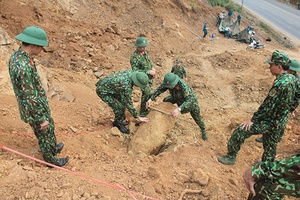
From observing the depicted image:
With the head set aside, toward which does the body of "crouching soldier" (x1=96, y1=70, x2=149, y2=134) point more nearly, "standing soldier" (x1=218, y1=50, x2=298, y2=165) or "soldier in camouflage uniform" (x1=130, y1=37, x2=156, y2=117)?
the standing soldier

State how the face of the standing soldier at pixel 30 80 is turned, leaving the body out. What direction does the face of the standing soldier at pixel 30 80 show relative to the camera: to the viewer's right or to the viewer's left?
to the viewer's right

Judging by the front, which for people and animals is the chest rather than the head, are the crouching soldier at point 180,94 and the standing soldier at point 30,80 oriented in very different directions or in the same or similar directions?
very different directions

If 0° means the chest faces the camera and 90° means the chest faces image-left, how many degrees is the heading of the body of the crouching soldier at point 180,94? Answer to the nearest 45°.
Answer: approximately 45°

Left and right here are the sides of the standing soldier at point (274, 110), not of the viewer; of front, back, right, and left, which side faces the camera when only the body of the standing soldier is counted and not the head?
left

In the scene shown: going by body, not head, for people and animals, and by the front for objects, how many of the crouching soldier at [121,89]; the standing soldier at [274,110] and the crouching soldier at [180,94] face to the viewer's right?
1

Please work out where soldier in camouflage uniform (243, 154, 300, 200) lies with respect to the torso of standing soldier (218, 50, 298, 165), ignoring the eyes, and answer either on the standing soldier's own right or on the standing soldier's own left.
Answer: on the standing soldier's own left

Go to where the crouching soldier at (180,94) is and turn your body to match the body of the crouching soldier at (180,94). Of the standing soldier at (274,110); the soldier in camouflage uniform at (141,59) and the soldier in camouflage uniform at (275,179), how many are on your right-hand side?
1

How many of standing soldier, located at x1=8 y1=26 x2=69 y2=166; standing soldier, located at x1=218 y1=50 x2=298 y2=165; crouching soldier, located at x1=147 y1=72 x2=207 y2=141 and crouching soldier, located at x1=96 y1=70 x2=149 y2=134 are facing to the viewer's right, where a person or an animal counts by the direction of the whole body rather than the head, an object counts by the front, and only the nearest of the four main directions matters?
2

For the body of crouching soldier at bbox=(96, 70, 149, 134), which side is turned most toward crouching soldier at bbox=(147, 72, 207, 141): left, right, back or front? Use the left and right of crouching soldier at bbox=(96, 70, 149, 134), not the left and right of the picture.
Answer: front

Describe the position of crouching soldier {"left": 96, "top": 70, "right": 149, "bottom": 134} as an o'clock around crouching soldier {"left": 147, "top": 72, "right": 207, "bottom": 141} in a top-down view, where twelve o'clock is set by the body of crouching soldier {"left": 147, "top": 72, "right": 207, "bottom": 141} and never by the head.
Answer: crouching soldier {"left": 96, "top": 70, "right": 149, "bottom": 134} is roughly at 1 o'clock from crouching soldier {"left": 147, "top": 72, "right": 207, "bottom": 141}.

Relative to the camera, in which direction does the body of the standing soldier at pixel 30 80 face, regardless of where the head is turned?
to the viewer's right

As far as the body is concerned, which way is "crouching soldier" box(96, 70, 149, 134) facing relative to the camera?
to the viewer's right

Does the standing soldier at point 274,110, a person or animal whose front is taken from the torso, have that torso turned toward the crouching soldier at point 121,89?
yes

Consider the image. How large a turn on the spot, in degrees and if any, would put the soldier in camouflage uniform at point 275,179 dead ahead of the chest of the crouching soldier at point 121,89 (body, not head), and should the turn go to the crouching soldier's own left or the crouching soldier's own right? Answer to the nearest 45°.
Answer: approximately 45° to the crouching soldier's own right

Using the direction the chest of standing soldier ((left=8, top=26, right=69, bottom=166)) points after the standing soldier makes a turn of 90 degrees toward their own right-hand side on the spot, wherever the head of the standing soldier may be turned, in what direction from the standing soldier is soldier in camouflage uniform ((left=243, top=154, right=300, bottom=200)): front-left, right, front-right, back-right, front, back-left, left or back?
front-left
